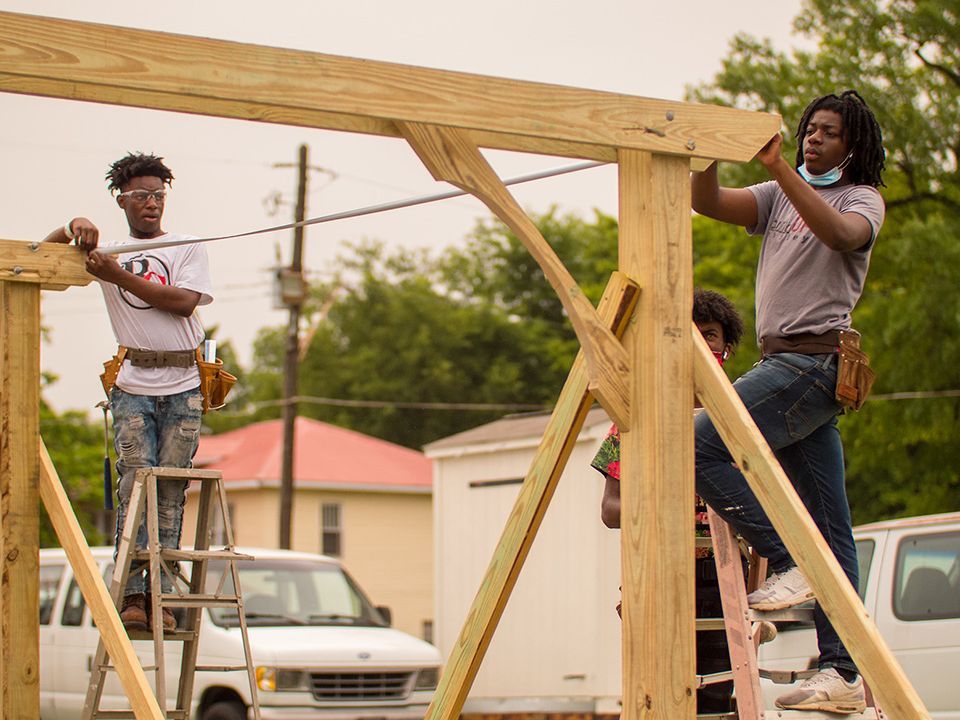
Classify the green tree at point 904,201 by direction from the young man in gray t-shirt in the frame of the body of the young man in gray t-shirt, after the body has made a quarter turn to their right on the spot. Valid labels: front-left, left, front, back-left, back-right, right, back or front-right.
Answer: front-right

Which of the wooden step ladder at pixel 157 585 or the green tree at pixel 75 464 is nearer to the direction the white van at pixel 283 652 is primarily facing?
the wooden step ladder

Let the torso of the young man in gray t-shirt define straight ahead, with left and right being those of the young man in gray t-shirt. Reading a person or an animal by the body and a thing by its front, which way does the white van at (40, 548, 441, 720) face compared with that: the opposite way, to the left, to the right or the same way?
to the left

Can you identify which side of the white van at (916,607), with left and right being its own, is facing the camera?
left

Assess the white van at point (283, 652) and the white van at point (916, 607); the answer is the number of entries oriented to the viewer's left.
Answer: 1

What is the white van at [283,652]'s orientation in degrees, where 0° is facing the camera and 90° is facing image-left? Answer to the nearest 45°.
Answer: approximately 315°

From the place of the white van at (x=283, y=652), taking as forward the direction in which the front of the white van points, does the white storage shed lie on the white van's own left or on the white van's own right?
on the white van's own left

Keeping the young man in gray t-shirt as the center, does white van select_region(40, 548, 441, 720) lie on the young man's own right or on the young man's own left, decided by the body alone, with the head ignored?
on the young man's own right

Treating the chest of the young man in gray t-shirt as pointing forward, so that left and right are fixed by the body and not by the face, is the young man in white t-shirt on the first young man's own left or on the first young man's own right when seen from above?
on the first young man's own right

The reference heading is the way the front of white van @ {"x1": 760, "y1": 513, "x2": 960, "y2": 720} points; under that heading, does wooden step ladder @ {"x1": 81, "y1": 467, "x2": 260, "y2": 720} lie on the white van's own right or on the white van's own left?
on the white van's own left
